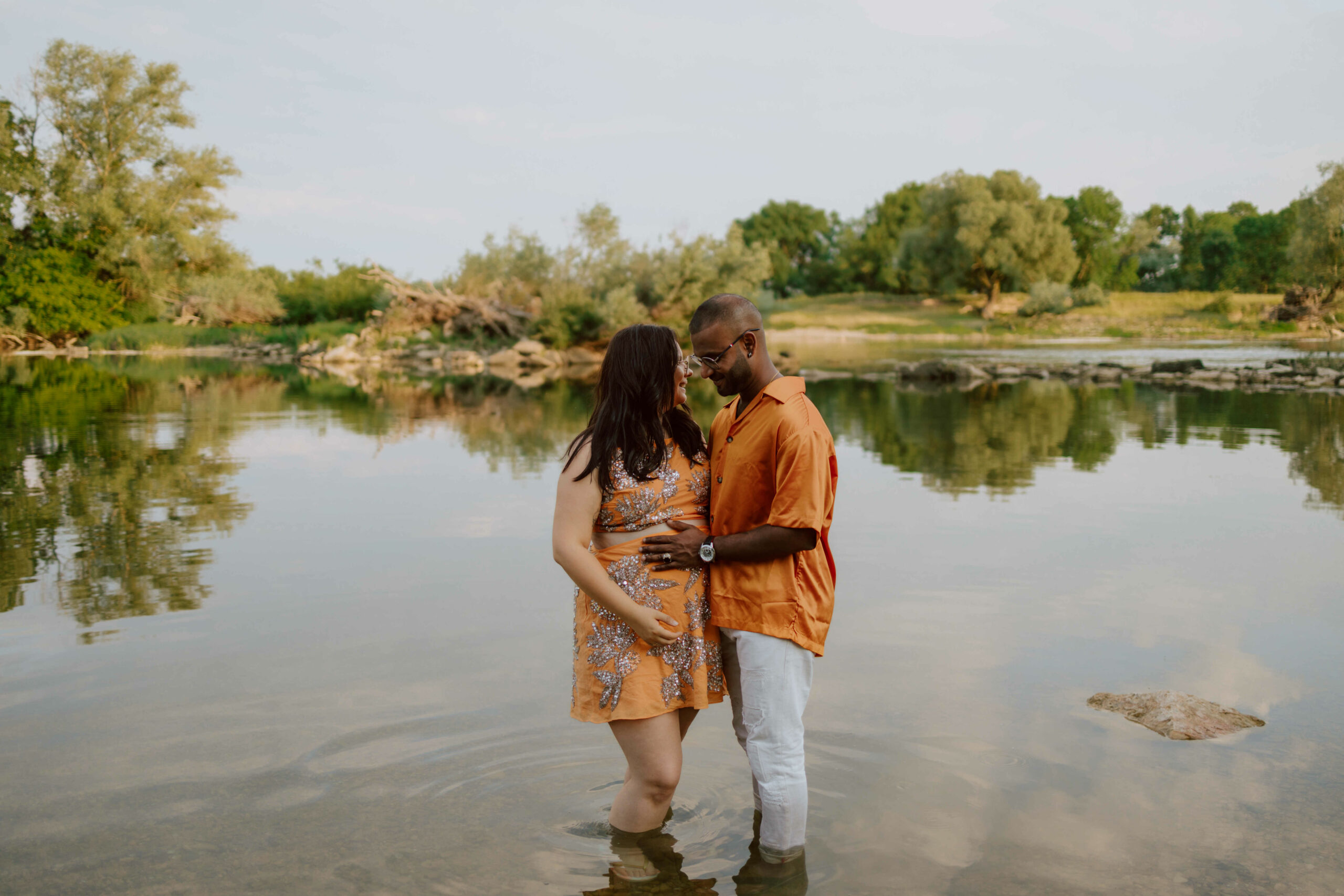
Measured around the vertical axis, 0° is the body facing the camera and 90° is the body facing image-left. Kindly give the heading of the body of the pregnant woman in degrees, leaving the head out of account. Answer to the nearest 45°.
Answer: approximately 315°

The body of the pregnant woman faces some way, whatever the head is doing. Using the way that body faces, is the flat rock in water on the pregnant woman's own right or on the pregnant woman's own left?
on the pregnant woman's own left

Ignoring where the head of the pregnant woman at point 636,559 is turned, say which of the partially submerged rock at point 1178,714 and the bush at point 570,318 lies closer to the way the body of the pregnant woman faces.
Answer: the partially submerged rock

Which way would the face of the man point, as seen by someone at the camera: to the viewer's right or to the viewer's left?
to the viewer's left

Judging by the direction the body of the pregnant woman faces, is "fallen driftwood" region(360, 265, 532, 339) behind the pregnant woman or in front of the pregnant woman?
behind

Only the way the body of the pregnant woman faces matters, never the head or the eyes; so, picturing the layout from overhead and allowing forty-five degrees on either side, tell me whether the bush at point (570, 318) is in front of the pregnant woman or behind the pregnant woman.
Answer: behind

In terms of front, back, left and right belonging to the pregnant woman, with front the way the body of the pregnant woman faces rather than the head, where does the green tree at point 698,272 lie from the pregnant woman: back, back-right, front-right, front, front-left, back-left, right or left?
back-left
